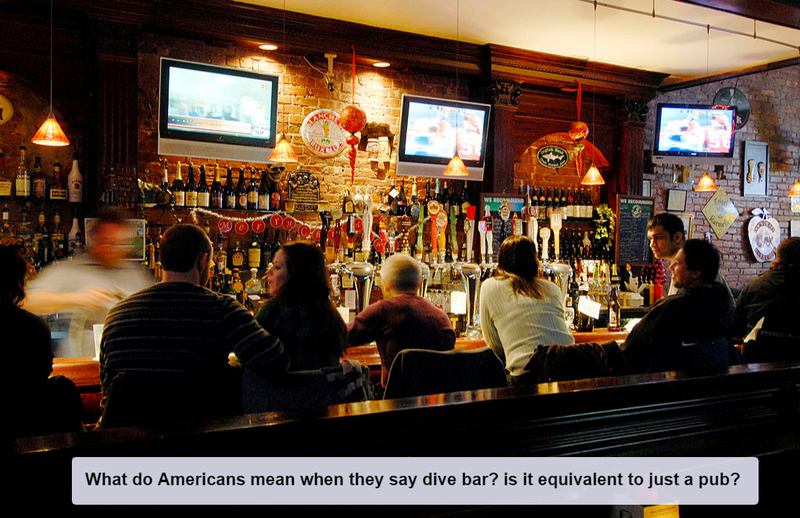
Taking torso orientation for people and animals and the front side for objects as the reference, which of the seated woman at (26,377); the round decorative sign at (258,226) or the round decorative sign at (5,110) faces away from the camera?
the seated woman

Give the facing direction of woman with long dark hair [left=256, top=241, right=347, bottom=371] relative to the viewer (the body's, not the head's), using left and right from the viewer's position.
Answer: facing away from the viewer and to the left of the viewer

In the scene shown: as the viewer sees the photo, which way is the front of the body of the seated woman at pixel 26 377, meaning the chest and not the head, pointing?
away from the camera

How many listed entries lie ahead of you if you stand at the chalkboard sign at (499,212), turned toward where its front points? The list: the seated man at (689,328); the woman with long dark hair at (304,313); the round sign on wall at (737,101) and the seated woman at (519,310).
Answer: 3

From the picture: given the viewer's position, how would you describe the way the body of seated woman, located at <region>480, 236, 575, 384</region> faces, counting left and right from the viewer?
facing away from the viewer
